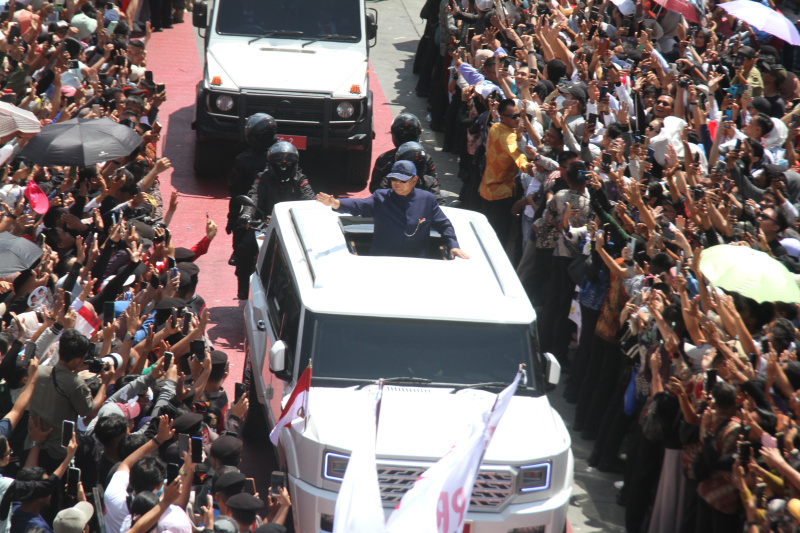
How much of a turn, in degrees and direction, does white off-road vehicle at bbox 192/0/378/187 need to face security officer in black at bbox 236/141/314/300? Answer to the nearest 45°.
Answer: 0° — it already faces them

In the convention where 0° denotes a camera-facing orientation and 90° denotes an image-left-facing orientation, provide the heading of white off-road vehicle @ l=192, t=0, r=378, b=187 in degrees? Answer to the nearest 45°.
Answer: approximately 0°

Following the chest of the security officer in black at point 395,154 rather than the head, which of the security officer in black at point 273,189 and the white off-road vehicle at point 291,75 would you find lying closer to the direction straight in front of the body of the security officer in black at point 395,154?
the security officer in black

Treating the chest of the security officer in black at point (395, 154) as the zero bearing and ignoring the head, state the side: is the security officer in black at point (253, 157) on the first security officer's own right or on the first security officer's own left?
on the first security officer's own right

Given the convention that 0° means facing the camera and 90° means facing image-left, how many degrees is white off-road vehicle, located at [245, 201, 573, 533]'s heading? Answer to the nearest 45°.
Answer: approximately 0°

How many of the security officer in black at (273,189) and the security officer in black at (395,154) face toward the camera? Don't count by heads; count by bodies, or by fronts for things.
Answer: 2

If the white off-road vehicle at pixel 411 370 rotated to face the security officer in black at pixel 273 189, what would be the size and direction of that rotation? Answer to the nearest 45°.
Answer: approximately 135° to its right
